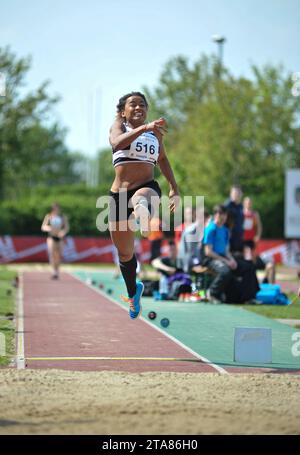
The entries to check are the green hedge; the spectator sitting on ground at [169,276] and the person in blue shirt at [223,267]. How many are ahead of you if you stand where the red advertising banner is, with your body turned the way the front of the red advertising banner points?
2

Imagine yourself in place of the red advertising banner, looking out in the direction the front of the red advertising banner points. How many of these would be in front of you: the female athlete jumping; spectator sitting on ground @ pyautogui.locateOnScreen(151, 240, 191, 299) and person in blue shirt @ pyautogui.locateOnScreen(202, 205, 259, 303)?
3

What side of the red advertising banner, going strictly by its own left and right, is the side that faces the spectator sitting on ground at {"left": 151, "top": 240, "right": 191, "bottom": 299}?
front

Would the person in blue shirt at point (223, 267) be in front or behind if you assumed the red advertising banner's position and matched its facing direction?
in front

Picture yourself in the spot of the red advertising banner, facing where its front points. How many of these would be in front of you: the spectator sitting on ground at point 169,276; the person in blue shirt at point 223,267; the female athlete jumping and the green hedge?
3

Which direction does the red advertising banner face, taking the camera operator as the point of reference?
facing the viewer

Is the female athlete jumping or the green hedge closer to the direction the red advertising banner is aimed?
the female athlete jumping

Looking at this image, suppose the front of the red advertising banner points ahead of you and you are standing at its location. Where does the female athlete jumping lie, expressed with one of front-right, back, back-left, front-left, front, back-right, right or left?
front

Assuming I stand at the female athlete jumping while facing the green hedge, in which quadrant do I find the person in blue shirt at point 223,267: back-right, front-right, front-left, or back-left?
front-right
